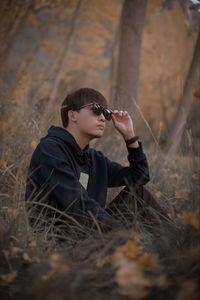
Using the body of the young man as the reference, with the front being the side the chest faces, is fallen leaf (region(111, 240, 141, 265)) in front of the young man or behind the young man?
in front

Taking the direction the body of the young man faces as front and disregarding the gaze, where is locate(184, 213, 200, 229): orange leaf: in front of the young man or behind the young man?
in front

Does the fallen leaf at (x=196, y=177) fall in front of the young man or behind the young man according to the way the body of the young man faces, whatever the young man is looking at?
in front

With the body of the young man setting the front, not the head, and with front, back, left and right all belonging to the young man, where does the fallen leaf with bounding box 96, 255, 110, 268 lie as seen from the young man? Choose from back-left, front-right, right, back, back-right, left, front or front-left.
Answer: front-right

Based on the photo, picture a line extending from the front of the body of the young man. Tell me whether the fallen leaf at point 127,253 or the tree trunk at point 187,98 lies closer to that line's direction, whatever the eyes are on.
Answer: the fallen leaf

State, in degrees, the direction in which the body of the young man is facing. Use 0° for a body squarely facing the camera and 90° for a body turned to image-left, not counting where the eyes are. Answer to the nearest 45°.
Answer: approximately 315°

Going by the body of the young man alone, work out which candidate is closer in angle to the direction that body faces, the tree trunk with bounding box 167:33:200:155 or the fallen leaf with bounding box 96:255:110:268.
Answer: the fallen leaf

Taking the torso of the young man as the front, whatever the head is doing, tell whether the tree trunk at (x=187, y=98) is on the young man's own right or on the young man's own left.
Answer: on the young man's own left

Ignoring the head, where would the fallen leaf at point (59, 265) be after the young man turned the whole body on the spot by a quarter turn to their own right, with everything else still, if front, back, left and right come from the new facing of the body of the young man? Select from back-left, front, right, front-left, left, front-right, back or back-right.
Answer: front-left

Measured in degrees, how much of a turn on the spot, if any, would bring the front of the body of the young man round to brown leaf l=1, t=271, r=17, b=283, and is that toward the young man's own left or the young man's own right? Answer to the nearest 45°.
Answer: approximately 45° to the young man's own right
